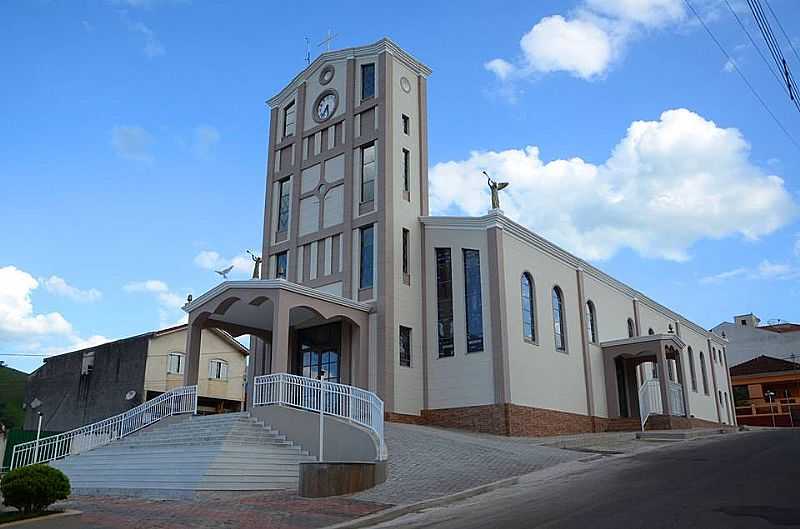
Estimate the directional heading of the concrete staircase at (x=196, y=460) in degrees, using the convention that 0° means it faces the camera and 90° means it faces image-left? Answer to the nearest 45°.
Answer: approximately 0°

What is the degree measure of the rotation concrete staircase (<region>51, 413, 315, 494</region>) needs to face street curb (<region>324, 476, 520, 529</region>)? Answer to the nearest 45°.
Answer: approximately 45° to its left

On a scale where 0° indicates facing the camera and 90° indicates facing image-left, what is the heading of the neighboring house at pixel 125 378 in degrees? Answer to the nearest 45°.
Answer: approximately 315°

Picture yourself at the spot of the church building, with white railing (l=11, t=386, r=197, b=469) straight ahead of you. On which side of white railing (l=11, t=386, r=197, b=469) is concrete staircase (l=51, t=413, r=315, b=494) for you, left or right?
left

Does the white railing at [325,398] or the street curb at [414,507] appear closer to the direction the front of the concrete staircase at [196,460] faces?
the street curb

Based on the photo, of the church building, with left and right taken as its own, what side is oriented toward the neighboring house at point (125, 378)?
right

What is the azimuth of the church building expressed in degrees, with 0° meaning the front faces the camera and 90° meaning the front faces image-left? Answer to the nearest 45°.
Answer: approximately 45°

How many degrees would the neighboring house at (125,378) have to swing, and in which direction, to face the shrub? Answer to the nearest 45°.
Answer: approximately 45° to its right

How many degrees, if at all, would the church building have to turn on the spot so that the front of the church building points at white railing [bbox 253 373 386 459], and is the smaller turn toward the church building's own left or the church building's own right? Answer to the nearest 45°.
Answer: approximately 45° to the church building's own left
